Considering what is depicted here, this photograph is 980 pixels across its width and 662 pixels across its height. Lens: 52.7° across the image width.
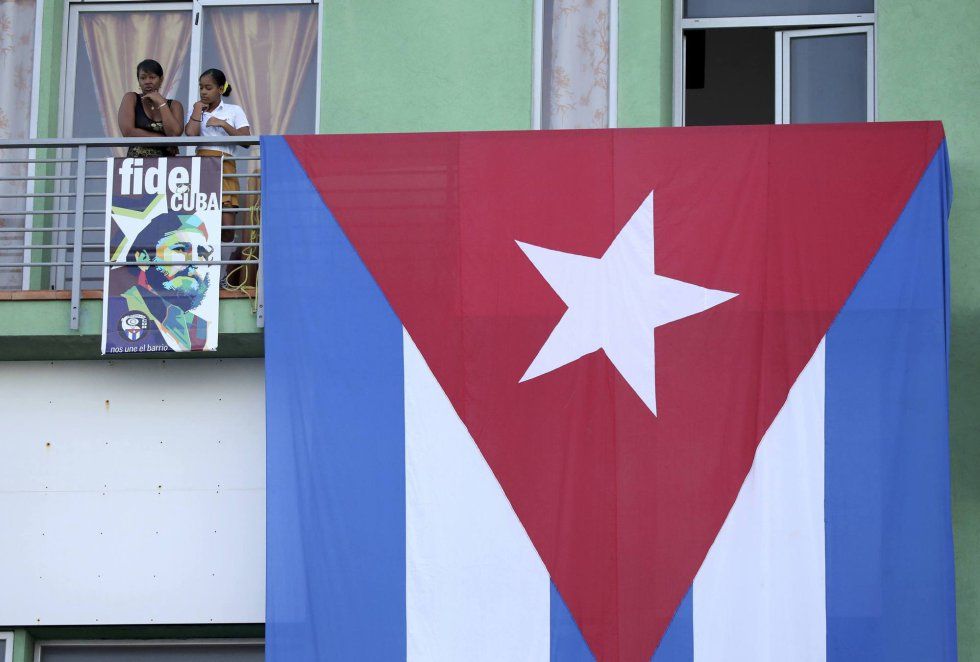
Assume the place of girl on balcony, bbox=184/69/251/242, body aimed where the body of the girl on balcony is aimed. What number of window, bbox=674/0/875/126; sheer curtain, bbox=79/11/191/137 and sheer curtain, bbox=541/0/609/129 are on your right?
1

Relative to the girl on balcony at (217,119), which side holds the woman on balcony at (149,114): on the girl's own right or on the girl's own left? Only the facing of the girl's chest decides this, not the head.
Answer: on the girl's own right

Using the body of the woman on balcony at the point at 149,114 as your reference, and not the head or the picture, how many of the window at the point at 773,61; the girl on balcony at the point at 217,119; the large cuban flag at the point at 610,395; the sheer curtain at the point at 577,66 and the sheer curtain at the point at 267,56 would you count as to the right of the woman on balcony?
0

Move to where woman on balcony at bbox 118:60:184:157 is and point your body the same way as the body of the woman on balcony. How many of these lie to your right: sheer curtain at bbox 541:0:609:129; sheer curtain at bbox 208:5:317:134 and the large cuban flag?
0

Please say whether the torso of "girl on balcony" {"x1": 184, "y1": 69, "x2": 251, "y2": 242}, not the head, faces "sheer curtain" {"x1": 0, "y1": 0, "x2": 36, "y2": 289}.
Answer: no

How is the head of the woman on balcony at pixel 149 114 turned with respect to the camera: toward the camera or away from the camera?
toward the camera

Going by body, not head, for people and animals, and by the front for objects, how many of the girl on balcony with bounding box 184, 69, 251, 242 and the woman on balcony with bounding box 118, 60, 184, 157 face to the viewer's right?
0

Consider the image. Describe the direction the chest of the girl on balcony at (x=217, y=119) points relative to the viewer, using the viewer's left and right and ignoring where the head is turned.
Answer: facing the viewer and to the left of the viewer

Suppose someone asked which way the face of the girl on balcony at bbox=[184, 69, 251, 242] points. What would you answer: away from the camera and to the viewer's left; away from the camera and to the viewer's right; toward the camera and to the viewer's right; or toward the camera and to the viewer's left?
toward the camera and to the viewer's left

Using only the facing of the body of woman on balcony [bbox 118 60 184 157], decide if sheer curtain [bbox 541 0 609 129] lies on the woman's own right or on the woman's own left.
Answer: on the woman's own left

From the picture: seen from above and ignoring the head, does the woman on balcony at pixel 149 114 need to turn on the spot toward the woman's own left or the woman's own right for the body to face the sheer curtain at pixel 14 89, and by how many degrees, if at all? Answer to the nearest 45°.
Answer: approximately 135° to the woman's own right

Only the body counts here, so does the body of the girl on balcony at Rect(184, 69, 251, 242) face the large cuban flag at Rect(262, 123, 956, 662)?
no

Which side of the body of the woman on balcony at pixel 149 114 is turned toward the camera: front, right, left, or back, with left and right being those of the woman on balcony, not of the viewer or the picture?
front

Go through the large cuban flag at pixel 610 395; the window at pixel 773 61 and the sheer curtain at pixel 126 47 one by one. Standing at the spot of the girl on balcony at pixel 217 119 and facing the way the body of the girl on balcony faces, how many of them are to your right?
1
